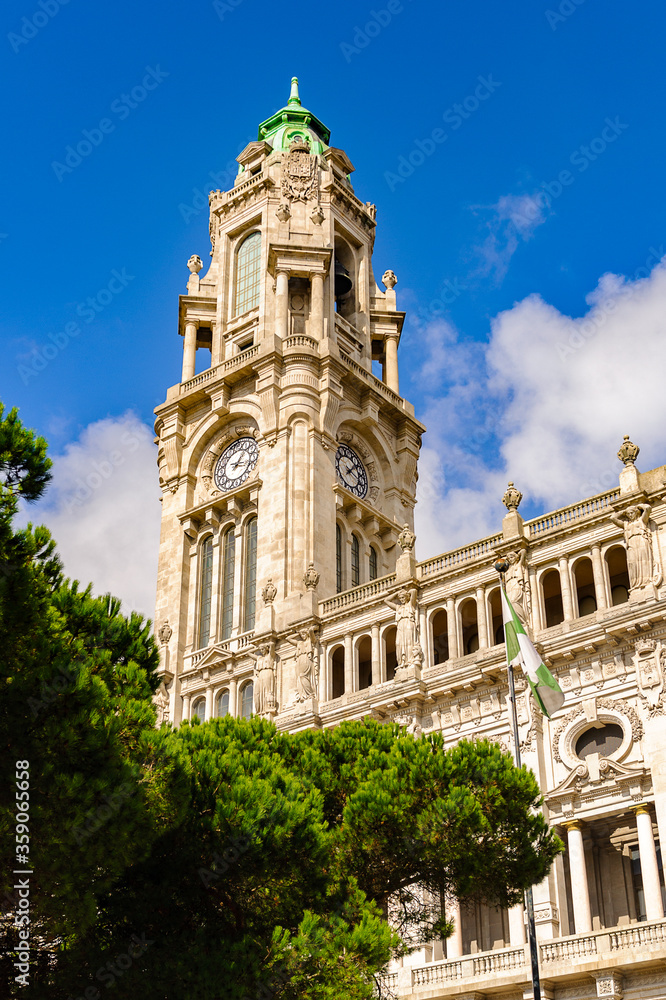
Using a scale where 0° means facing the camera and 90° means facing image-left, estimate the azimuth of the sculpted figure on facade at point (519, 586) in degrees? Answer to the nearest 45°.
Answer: approximately 45°

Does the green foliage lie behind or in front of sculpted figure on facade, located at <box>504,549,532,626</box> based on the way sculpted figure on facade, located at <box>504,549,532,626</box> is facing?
in front
